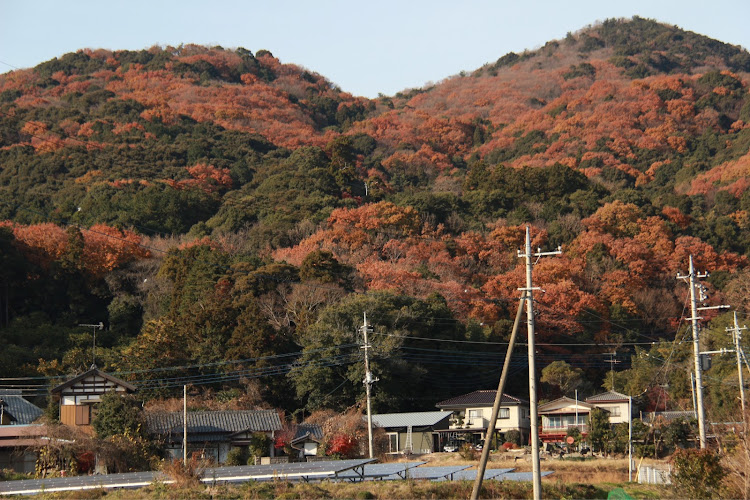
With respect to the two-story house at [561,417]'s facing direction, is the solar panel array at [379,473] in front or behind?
in front

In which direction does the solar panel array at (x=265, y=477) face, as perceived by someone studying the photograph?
facing the viewer and to the left of the viewer

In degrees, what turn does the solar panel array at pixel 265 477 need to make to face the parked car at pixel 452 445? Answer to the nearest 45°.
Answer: approximately 180°

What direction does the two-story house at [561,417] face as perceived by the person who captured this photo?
facing the viewer

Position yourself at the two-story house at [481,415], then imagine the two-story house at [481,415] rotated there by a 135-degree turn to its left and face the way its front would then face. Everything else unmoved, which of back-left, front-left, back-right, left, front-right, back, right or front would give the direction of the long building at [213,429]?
back

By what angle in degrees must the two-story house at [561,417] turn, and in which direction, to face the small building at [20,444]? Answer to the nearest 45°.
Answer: approximately 45° to its right

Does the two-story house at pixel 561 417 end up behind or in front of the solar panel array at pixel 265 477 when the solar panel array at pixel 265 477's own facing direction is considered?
behind

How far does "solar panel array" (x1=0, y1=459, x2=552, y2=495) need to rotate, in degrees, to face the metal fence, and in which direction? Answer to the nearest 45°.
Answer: approximately 135° to its left

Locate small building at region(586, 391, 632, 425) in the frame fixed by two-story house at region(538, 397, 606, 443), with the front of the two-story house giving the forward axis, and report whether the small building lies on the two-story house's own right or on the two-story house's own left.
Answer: on the two-story house's own left

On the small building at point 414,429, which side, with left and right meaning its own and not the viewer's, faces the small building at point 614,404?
left

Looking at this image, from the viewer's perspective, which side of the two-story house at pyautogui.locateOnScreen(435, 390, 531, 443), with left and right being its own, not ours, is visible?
front

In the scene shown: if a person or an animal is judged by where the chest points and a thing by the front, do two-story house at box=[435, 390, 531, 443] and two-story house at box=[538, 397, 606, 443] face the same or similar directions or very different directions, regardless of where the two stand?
same or similar directions

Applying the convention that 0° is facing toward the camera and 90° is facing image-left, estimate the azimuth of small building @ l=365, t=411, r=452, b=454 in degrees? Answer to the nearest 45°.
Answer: approximately 0°

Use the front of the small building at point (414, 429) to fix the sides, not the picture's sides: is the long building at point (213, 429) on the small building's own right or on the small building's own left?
on the small building's own right

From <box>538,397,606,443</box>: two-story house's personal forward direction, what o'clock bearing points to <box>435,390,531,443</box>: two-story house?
<box>435,390,531,443</box>: two-story house is roughly at 3 o'clock from <box>538,397,606,443</box>: two-story house.

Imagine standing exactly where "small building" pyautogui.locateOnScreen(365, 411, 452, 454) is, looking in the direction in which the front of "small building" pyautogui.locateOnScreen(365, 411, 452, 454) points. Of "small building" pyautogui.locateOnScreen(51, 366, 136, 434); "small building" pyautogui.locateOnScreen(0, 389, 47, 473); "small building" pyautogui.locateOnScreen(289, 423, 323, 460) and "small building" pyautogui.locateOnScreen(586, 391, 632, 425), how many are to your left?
1

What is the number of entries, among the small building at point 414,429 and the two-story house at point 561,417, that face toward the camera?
2
